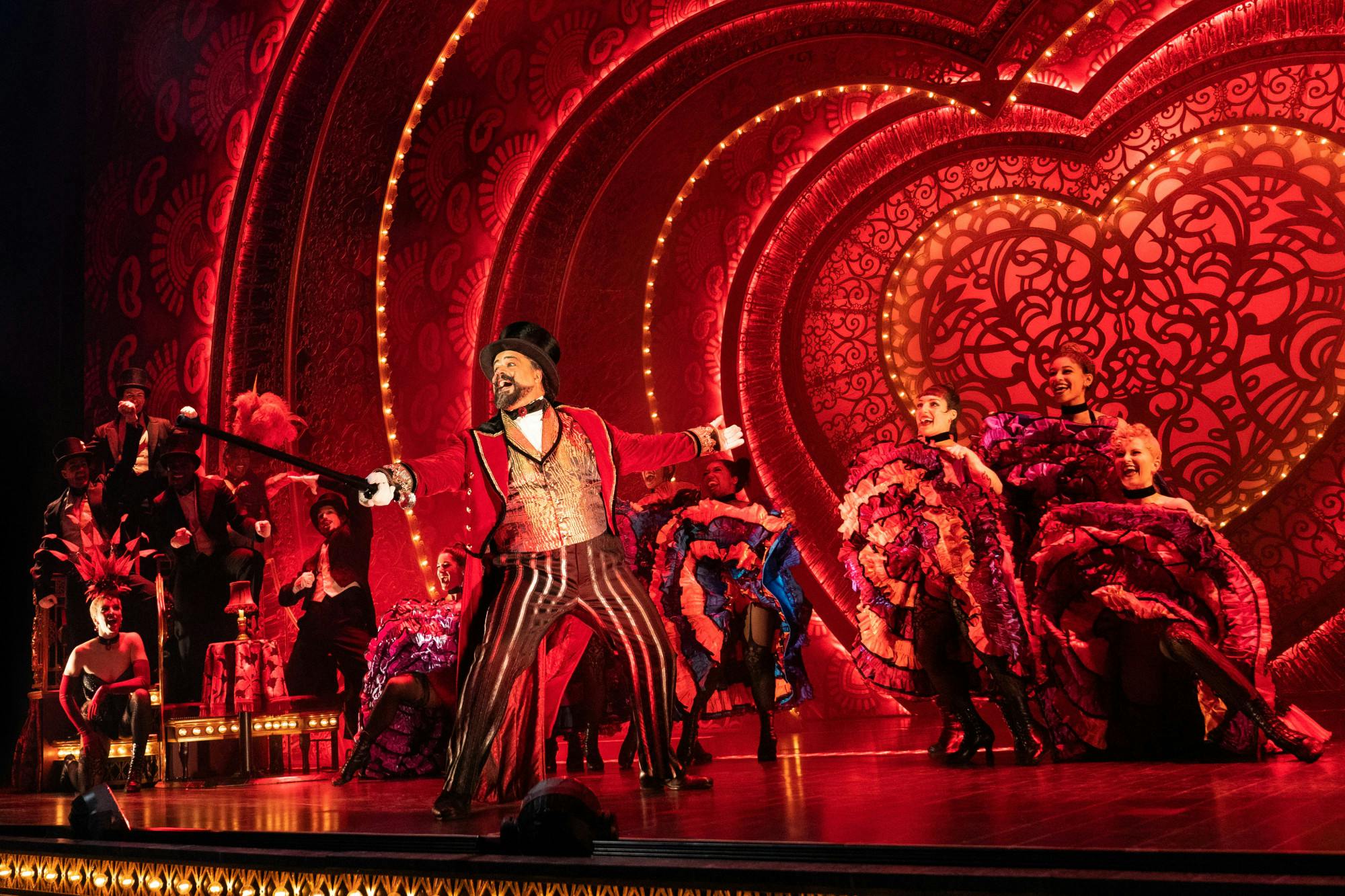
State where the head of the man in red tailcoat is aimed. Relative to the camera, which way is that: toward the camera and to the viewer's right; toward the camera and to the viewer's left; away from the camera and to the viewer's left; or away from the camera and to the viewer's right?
toward the camera and to the viewer's left

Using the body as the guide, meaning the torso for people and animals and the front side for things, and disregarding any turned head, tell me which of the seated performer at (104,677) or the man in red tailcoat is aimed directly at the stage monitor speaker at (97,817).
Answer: the seated performer

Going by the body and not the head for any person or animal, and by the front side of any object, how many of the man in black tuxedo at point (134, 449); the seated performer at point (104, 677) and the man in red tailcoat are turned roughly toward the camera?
3

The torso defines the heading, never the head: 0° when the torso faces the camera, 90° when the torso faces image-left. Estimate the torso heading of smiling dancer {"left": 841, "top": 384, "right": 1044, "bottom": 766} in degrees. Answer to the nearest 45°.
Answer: approximately 45°

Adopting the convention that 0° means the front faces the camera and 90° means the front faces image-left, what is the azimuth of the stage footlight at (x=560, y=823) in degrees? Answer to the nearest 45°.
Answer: approximately 180°

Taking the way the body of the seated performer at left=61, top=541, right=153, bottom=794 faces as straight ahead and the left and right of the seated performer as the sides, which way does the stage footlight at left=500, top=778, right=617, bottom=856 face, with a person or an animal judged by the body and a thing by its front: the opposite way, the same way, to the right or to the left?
the opposite way

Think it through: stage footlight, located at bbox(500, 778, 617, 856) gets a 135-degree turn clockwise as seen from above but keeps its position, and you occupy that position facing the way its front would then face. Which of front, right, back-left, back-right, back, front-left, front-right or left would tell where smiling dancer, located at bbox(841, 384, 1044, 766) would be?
left

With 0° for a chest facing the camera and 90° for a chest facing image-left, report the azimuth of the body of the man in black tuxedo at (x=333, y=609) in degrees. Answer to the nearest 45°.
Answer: approximately 45°

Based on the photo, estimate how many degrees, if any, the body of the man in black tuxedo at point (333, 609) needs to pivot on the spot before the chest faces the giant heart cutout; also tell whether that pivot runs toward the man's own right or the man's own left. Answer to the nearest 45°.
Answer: approximately 135° to the man's own left

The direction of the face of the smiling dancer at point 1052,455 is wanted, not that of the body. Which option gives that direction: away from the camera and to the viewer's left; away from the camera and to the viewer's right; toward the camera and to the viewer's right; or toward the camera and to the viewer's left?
toward the camera and to the viewer's left

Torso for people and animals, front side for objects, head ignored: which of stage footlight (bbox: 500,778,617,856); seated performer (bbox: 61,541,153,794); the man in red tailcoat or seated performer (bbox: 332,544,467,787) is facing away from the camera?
the stage footlight

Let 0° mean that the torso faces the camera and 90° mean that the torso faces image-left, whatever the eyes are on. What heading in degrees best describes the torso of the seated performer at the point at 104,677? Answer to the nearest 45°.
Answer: approximately 0°

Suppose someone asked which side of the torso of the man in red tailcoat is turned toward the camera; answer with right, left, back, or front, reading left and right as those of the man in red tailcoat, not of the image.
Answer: front

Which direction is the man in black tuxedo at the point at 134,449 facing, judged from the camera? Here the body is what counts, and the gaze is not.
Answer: toward the camera

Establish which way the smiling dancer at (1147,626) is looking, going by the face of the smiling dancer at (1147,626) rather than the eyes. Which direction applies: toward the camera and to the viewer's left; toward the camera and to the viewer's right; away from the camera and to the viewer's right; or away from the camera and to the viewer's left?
toward the camera and to the viewer's left

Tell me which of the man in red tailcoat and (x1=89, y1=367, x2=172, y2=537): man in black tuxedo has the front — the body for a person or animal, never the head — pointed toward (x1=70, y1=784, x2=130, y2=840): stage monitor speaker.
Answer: the man in black tuxedo

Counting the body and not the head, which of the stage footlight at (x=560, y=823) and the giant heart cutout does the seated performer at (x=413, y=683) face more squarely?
the stage footlight
